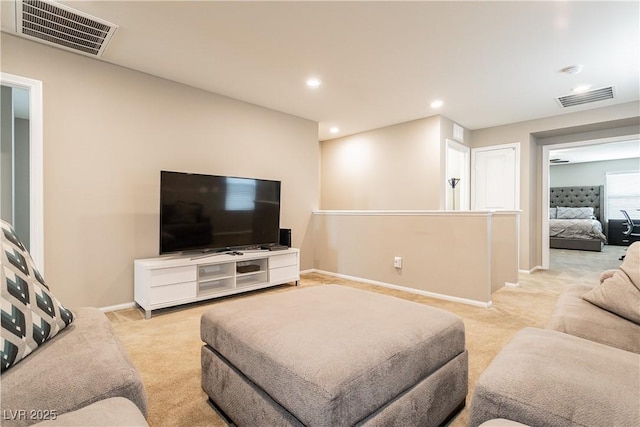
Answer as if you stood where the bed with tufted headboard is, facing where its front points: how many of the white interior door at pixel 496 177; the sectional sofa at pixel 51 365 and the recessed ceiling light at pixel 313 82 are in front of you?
3

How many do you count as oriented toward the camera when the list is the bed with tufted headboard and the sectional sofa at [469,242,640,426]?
1

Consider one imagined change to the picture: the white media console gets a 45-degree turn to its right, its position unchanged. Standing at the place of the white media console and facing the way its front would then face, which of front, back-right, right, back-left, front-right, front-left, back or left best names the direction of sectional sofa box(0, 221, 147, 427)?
front

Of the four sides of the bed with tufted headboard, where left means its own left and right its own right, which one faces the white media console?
front

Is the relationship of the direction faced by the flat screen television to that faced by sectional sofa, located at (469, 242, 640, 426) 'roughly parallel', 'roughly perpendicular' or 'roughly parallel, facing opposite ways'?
roughly parallel, facing opposite ways

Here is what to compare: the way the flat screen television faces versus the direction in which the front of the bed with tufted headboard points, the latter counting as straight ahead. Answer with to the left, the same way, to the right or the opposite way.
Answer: to the left

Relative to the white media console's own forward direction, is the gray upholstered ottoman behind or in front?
in front

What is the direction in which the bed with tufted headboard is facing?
toward the camera

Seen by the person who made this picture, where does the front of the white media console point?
facing the viewer and to the right of the viewer

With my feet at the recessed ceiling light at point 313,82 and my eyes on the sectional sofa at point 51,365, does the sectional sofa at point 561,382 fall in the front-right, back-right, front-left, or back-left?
front-left

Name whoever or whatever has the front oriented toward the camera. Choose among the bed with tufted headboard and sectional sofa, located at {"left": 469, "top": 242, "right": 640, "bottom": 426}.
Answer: the bed with tufted headboard

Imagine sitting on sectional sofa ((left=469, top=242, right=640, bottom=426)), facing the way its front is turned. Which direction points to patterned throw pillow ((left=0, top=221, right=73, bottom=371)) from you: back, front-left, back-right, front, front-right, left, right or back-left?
front-left

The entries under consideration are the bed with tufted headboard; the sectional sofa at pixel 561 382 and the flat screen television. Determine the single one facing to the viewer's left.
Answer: the sectional sofa

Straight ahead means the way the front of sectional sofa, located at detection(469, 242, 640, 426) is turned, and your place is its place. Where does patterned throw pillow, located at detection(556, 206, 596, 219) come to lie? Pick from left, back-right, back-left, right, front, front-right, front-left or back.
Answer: right

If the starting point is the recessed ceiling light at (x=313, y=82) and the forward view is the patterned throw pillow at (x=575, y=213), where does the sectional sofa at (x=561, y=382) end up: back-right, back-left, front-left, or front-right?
back-right

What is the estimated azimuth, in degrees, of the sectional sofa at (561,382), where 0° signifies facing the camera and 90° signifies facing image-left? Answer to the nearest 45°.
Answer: approximately 90°

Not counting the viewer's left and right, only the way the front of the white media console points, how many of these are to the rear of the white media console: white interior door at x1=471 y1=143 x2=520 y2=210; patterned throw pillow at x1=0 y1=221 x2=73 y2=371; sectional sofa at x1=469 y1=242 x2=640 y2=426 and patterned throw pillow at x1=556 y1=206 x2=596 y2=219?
0

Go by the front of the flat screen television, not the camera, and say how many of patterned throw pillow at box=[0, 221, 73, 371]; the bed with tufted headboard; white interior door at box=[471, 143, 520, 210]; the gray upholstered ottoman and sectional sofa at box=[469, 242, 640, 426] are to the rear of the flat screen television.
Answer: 0
